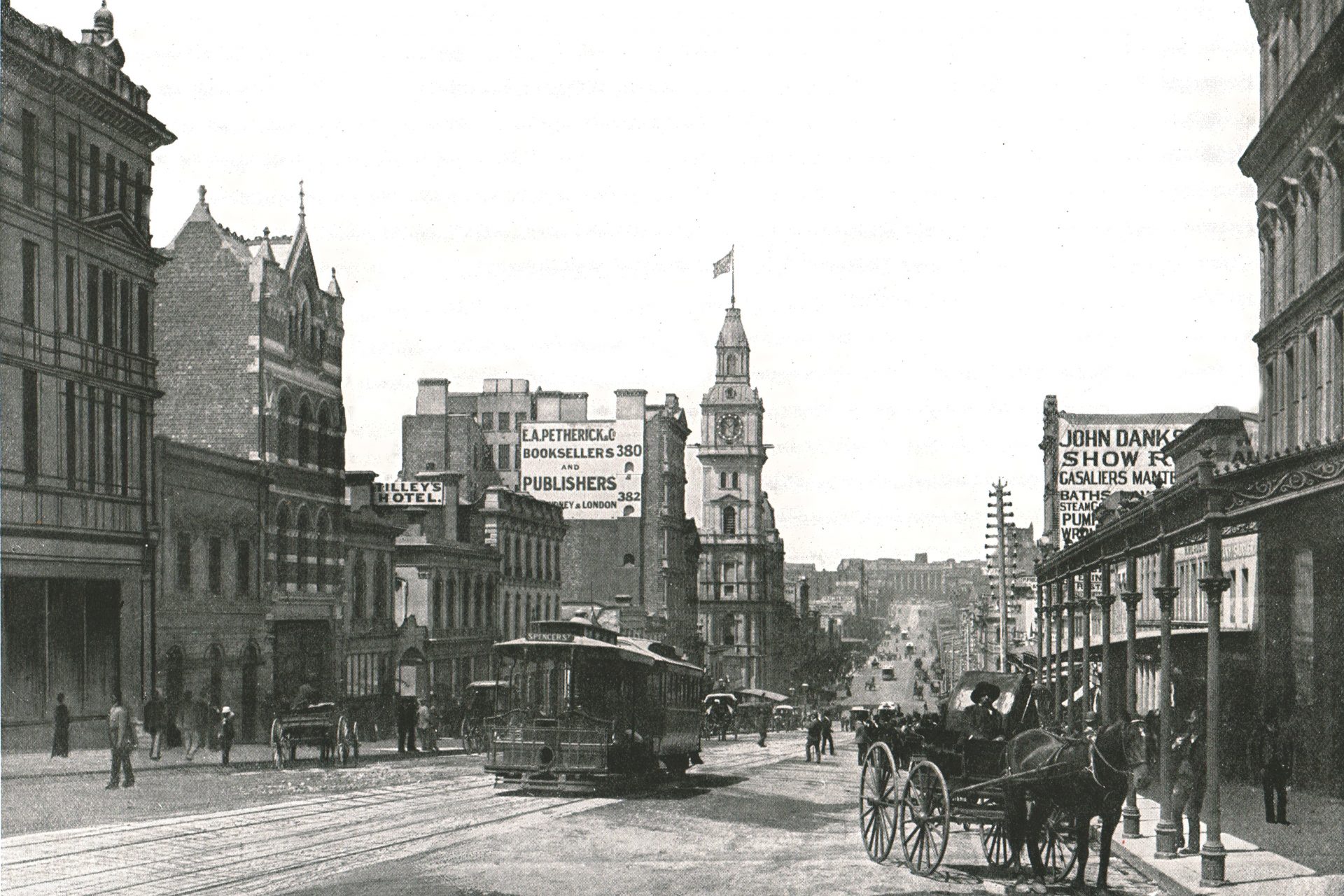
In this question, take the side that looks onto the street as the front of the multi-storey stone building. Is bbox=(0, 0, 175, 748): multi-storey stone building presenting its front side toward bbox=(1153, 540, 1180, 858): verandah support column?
yes

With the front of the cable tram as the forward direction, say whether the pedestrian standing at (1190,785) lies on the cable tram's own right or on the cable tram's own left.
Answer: on the cable tram's own left

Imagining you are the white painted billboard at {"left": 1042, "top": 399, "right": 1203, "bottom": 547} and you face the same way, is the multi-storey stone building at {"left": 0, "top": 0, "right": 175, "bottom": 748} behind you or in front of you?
in front

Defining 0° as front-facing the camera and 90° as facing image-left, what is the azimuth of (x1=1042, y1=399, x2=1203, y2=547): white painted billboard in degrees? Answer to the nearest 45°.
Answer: approximately 0°

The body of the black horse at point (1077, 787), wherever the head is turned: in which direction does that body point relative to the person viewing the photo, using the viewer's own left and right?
facing the viewer and to the right of the viewer

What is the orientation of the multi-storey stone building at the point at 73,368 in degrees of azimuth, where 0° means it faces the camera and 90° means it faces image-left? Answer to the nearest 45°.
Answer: approximately 315°

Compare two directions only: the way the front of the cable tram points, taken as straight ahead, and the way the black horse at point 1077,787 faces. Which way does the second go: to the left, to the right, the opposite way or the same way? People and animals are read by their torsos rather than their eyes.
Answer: to the left

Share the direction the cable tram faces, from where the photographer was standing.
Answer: facing the viewer and to the left of the viewer
